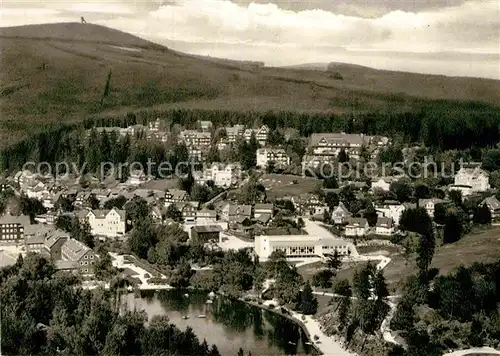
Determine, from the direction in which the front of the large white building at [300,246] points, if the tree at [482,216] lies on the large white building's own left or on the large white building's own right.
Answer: on the large white building's own left

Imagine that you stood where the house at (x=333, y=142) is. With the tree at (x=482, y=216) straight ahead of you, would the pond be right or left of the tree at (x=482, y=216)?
right

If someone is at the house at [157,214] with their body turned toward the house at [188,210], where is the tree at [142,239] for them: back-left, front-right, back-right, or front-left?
back-right

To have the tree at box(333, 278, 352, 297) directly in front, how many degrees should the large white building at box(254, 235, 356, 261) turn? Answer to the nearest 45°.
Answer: approximately 45° to its left

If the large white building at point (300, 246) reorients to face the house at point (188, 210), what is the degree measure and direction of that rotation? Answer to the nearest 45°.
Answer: approximately 135° to its right

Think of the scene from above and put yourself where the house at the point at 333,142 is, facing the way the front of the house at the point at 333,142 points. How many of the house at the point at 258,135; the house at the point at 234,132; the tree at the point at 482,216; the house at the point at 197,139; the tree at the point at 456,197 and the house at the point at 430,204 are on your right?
3

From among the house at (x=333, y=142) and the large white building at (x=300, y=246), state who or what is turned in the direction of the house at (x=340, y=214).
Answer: the house at (x=333, y=142)

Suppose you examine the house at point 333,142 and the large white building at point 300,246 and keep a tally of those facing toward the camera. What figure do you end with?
2

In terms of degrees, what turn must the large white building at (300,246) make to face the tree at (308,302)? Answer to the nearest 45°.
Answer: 0° — it already faces it

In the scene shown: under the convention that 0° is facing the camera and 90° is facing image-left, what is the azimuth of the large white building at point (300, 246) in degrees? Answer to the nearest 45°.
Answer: approximately 0°

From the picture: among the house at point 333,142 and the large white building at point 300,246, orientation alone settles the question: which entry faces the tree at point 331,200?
the house

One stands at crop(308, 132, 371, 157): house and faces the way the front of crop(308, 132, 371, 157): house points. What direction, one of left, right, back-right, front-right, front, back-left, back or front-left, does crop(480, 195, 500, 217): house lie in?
front-left

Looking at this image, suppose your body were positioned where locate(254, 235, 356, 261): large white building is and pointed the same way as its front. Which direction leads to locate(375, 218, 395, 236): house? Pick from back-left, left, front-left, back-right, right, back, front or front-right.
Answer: back-left

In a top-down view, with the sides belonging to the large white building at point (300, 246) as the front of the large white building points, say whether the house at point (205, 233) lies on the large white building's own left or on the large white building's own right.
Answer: on the large white building's own right

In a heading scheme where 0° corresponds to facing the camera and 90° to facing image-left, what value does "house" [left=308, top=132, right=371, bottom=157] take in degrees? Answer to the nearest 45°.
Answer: approximately 0°

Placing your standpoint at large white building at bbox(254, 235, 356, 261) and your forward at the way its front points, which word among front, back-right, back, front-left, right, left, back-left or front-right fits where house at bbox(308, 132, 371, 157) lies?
back
